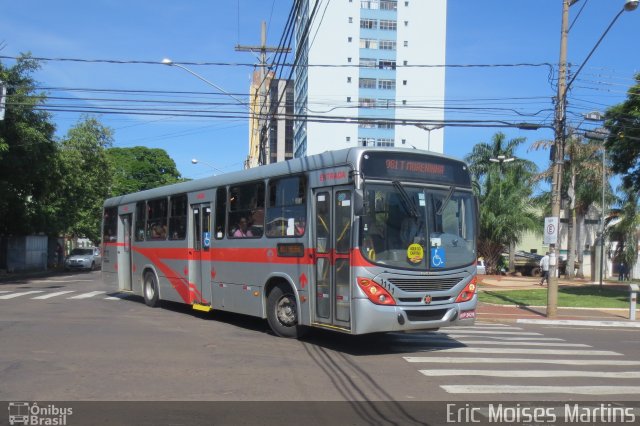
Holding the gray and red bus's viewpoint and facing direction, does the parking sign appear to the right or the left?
on its left

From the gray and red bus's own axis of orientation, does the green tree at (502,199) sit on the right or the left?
on its left

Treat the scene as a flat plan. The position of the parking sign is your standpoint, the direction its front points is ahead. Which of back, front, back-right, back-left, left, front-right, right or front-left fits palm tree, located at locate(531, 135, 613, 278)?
back

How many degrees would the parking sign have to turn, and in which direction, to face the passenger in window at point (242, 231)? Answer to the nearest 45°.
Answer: approximately 45° to its right

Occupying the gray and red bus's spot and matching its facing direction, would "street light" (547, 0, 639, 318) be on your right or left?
on your left

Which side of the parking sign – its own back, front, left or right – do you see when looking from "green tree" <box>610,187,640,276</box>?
back

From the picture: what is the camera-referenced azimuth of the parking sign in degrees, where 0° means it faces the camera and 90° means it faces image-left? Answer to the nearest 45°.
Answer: approximately 0°

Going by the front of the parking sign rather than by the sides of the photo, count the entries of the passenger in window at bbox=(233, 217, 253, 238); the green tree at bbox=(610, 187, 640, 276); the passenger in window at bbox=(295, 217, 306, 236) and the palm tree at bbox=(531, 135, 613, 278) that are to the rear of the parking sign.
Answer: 2
